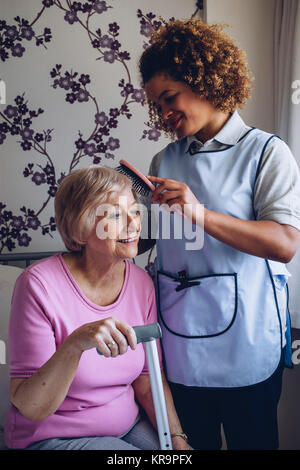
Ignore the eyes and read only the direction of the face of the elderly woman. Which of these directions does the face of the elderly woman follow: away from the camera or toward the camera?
toward the camera

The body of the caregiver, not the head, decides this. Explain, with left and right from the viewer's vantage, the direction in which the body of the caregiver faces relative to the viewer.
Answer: facing the viewer and to the left of the viewer

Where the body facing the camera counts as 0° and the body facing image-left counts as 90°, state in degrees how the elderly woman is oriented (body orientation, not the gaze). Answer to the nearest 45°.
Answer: approximately 315°

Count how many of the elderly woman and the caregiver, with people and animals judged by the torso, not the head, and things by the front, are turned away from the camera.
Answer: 0
